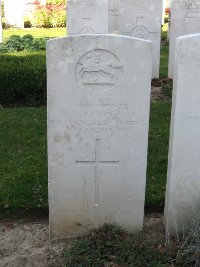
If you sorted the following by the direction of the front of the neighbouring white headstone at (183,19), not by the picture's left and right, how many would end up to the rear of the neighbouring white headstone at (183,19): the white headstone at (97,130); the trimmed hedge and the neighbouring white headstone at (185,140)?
0

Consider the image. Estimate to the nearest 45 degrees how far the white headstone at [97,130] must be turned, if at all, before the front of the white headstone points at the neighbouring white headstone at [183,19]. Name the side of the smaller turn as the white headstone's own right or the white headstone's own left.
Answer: approximately 180°

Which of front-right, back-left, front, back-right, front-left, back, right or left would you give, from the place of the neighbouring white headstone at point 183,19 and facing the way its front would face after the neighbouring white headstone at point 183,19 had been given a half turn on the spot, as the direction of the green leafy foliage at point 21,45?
left

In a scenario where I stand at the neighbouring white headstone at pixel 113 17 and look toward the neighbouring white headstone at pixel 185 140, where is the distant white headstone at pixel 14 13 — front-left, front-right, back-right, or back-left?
back-right

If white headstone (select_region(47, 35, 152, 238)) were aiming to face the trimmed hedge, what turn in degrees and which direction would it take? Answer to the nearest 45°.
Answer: approximately 180°

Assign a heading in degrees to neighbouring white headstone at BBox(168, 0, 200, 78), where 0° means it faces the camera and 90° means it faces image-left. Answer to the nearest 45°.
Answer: approximately 0°

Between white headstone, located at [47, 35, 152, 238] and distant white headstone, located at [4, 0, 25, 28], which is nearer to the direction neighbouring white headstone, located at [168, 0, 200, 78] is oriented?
the white headstone

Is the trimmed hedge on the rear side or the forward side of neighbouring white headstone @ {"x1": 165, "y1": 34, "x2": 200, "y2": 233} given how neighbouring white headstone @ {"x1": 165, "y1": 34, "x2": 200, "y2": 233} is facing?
on the rear side

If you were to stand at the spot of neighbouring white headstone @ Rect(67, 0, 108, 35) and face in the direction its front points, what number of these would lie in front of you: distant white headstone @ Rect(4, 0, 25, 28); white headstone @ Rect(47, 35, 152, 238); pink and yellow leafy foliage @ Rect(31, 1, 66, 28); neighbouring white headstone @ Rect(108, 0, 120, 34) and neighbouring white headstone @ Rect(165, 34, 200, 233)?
2

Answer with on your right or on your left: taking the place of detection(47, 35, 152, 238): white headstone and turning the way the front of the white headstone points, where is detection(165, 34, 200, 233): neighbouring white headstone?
on your left

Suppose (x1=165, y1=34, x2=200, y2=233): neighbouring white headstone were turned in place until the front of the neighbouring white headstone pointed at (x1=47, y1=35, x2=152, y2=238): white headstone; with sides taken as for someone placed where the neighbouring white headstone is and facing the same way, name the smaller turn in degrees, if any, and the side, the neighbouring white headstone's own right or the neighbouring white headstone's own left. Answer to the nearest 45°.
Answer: approximately 90° to the neighbouring white headstone's own right

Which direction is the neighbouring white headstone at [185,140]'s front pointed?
toward the camera

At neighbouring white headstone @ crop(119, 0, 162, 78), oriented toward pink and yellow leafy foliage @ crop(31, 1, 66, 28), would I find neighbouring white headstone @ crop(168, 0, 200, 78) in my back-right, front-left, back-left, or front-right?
back-right

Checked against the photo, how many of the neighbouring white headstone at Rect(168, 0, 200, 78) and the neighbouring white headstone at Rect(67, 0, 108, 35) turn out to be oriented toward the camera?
2

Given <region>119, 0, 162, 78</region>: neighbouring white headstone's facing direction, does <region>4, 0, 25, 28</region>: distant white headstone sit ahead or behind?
behind

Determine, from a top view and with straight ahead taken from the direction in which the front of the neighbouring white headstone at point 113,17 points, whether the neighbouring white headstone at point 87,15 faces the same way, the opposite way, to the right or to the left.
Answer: the same way

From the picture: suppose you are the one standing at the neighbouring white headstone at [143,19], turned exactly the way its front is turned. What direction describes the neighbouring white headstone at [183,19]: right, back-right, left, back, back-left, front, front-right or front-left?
left

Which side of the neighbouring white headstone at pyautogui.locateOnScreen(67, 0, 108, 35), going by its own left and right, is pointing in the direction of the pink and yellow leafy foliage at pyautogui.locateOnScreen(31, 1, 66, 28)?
back

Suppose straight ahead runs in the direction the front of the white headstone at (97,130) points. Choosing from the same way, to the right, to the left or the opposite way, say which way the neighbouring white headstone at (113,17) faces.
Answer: the same way

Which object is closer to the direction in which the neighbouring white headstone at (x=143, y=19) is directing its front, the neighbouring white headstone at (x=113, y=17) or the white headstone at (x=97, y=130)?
the white headstone

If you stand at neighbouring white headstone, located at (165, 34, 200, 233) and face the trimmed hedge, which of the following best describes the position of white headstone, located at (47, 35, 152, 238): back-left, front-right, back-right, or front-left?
front-left

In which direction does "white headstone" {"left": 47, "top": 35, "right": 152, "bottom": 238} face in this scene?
toward the camera

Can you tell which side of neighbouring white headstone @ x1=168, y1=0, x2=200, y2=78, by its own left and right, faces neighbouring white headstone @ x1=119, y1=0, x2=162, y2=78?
right
